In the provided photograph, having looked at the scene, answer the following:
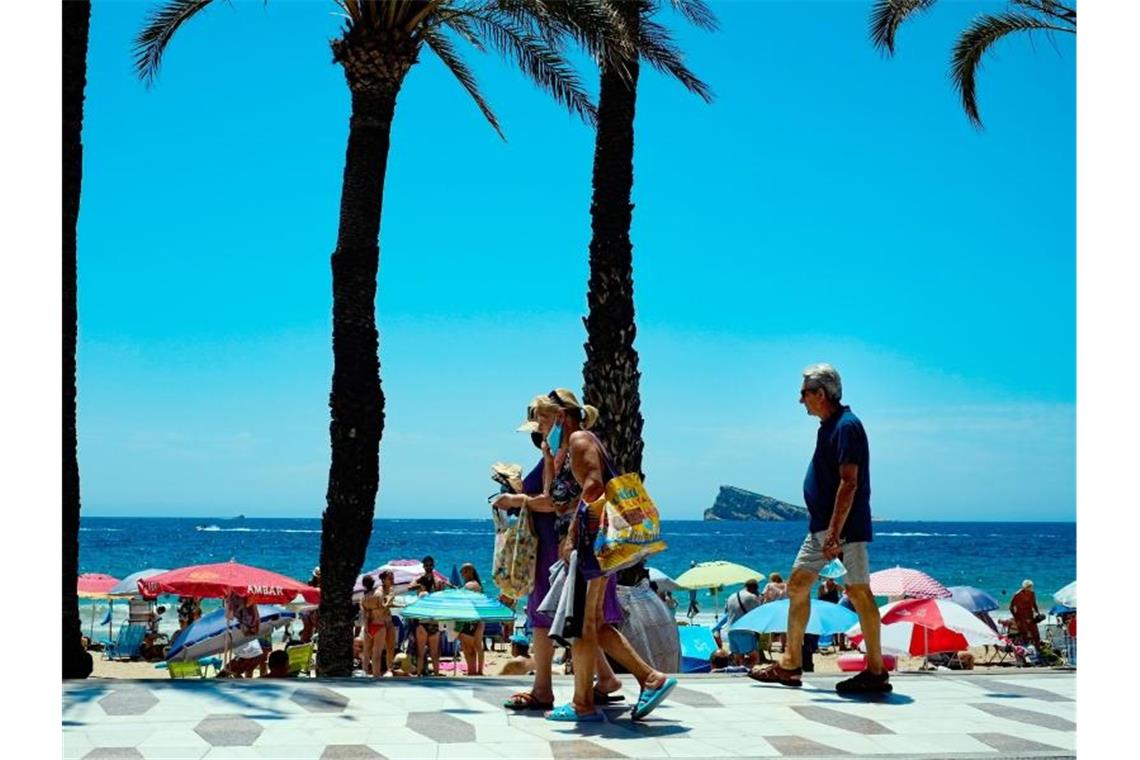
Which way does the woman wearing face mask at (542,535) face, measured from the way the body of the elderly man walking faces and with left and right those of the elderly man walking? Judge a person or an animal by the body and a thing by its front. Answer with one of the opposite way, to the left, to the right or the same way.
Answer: the same way

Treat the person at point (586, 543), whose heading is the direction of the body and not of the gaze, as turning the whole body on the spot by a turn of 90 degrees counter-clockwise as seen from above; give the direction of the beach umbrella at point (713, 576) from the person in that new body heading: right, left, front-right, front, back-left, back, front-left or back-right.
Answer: back

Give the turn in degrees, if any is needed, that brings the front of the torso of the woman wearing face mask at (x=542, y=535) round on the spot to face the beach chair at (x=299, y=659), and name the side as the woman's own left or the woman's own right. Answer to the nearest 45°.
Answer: approximately 90° to the woman's own right

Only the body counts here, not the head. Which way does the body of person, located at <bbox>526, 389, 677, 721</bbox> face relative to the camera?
to the viewer's left

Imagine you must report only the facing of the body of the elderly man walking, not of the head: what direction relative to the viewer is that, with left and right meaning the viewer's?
facing to the left of the viewer

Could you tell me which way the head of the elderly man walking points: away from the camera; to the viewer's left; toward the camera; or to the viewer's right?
to the viewer's left

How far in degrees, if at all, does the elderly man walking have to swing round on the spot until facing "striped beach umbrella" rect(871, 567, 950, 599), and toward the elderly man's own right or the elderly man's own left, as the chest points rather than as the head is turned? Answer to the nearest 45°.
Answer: approximately 90° to the elderly man's own right

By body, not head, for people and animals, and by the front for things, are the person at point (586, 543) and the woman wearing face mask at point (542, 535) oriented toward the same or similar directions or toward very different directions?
same or similar directions

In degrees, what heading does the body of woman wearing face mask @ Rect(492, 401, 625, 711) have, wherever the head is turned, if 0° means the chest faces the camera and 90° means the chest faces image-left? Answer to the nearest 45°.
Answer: approximately 90°

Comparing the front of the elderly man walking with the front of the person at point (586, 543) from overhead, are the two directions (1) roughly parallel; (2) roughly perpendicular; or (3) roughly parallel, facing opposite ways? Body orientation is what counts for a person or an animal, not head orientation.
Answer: roughly parallel
